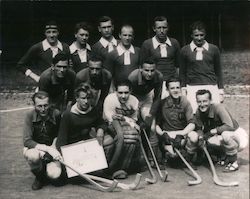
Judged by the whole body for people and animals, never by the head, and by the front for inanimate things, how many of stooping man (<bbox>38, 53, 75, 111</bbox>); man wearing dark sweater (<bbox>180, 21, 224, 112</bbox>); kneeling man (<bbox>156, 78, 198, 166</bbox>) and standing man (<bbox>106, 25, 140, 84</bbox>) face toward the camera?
4

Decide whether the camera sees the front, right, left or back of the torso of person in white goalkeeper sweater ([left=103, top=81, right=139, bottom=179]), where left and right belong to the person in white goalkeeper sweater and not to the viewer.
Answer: front

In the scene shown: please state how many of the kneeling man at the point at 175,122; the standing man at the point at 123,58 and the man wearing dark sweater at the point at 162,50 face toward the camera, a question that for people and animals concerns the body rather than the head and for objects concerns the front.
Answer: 3

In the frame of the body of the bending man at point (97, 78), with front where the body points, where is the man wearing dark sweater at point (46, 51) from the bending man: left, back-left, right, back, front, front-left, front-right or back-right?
back-right

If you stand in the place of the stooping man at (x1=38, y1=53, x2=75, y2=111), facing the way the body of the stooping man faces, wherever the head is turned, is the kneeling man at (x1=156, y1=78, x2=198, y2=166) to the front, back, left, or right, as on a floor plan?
left

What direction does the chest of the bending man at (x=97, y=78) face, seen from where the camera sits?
toward the camera

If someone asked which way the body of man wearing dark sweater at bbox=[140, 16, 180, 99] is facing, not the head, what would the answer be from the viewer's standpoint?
toward the camera

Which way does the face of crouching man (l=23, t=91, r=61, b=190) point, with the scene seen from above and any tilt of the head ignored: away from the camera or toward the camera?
toward the camera

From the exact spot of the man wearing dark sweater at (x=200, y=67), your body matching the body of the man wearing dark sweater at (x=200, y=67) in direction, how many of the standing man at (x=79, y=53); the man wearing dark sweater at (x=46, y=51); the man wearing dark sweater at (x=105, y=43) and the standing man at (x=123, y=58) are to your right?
4

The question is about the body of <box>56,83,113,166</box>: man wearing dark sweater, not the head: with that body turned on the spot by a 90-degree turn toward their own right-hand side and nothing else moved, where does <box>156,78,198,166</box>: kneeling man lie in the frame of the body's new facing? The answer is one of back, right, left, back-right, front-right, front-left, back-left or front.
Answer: back-left

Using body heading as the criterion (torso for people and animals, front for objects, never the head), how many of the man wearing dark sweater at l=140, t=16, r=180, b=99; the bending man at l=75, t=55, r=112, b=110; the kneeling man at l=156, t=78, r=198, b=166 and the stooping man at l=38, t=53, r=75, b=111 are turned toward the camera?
4

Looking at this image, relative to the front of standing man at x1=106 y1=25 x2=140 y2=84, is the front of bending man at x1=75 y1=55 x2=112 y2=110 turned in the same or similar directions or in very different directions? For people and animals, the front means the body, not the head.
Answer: same or similar directions

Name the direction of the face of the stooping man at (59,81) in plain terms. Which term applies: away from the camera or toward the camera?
toward the camera
